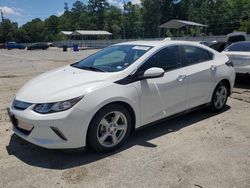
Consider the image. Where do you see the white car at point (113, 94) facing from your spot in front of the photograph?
facing the viewer and to the left of the viewer

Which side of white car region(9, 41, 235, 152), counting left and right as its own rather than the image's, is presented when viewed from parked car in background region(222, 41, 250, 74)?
back
